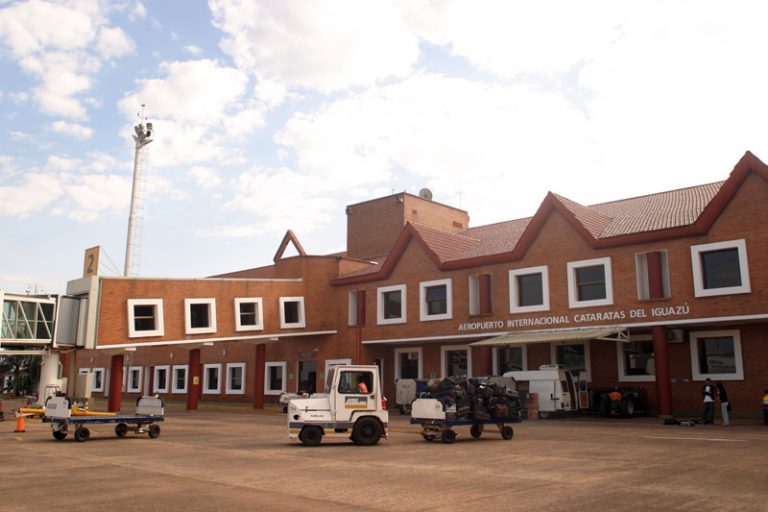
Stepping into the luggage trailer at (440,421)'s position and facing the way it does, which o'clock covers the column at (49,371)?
The column is roughly at 1 o'clock from the luggage trailer.

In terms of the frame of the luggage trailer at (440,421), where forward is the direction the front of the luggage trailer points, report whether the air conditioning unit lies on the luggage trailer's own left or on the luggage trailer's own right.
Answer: on the luggage trailer's own right

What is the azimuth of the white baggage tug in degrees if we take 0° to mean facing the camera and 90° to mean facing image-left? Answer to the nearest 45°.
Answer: approximately 90°

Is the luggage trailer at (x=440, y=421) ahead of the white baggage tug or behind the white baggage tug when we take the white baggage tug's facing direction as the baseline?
behind

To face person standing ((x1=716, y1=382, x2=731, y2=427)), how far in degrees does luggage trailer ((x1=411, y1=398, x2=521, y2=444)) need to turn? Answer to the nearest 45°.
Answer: approximately 135° to its right

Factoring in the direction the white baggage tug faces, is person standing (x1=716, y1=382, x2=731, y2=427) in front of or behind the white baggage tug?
behind

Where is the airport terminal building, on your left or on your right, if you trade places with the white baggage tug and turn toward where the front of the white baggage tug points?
on your right

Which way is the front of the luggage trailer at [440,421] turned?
to the viewer's left
